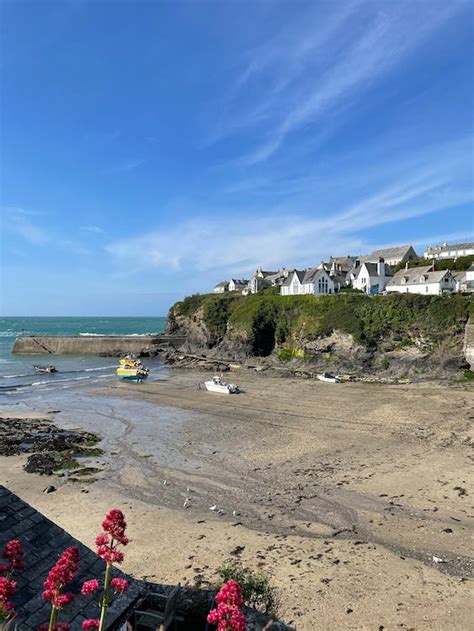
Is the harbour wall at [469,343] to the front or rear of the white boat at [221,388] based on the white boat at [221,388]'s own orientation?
to the rear

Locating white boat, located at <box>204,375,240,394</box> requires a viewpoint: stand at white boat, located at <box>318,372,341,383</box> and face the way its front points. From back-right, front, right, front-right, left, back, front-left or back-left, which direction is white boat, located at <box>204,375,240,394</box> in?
front-left

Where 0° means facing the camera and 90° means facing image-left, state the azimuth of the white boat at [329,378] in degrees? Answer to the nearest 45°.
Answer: approximately 90°

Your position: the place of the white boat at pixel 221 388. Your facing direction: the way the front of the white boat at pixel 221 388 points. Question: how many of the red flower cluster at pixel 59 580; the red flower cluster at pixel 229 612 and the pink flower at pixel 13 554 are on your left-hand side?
3

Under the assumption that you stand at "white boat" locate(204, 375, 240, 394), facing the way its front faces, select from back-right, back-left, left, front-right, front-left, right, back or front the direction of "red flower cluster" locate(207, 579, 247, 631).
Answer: left

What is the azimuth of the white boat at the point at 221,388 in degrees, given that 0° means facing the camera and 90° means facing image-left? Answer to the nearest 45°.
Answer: approximately 90°

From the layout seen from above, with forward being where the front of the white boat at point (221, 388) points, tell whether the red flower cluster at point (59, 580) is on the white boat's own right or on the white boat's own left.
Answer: on the white boat's own left

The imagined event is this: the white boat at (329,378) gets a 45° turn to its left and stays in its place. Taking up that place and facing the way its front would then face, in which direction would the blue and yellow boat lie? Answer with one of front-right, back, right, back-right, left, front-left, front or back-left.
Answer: front-right

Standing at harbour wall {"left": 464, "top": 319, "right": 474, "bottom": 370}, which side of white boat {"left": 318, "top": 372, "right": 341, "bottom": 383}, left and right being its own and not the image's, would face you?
back

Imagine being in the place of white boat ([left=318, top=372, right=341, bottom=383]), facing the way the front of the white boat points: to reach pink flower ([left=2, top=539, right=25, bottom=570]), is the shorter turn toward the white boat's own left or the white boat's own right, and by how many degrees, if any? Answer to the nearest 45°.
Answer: approximately 90° to the white boat's own left

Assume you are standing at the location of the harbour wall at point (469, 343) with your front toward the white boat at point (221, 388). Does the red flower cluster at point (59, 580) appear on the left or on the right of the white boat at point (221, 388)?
left

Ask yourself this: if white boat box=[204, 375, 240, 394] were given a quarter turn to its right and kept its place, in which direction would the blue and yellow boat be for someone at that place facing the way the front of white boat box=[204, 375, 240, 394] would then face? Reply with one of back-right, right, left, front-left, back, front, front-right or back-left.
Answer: front-left

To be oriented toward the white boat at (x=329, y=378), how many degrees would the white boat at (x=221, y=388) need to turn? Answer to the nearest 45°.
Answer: approximately 180°

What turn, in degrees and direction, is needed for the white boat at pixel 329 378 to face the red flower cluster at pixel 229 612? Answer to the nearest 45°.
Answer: approximately 90° to its left

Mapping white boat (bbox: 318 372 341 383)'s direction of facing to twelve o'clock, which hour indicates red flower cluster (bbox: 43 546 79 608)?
The red flower cluster is roughly at 9 o'clock from the white boat.
